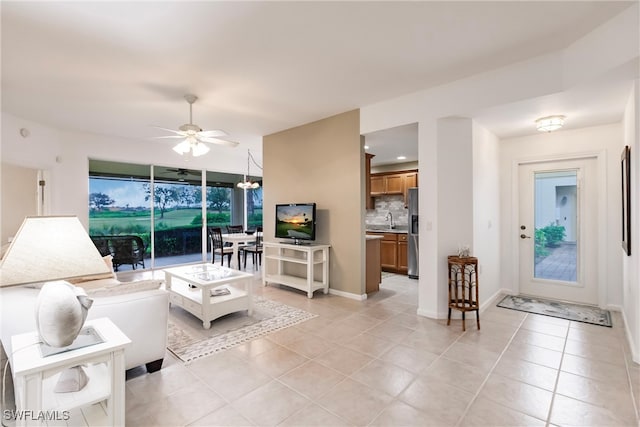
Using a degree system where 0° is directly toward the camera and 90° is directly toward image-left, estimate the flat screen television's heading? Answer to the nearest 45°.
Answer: approximately 45°

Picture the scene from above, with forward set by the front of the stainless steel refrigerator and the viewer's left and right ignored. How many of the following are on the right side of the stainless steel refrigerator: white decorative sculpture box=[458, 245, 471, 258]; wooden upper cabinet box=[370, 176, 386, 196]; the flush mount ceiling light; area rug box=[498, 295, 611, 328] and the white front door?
1

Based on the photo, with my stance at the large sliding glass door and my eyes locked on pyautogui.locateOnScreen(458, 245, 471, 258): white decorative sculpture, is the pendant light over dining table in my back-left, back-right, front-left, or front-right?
front-left

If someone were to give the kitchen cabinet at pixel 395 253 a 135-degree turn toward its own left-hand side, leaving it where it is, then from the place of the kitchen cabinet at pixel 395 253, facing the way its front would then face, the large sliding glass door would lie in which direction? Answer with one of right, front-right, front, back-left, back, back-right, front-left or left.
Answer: back

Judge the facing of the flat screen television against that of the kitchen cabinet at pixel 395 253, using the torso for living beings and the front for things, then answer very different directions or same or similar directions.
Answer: same or similar directions

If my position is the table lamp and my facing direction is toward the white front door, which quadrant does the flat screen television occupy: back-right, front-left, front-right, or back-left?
front-left

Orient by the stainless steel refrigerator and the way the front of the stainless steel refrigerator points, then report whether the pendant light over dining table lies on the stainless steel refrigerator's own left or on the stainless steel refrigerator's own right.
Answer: on the stainless steel refrigerator's own right

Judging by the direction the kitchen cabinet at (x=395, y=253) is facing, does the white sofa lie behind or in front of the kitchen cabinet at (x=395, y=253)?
in front

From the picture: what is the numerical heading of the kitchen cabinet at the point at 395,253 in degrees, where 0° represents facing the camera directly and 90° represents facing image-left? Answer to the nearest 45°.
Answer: approximately 45°

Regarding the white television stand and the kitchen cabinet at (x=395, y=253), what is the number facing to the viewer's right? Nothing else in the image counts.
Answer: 0

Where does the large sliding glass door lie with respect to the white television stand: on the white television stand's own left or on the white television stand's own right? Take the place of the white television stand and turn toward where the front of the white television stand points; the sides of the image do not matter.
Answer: on the white television stand's own right

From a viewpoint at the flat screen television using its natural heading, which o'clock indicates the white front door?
The white front door is roughly at 8 o'clock from the flat screen television.

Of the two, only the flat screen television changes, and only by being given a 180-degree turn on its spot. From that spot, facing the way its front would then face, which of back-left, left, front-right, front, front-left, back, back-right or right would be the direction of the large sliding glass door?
left

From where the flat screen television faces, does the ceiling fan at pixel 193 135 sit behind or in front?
in front

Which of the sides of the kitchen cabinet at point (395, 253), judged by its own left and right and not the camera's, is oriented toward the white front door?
left

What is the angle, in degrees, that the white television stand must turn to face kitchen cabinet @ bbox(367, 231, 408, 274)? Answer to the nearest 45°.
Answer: approximately 180°

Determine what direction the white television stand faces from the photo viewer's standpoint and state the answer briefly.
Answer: facing the viewer and to the left of the viewer
